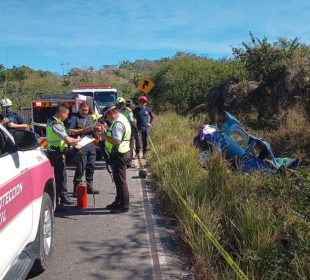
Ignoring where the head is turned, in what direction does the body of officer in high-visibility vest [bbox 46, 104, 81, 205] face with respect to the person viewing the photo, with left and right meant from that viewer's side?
facing to the right of the viewer

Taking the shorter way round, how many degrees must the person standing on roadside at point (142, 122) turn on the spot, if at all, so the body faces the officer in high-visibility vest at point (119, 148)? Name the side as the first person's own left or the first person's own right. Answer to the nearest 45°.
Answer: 0° — they already face them

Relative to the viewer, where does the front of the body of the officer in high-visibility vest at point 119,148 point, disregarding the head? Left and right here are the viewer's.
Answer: facing to the left of the viewer

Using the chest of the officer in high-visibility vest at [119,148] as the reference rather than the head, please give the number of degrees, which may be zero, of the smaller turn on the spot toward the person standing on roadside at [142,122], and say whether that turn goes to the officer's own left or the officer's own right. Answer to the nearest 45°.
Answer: approximately 90° to the officer's own right

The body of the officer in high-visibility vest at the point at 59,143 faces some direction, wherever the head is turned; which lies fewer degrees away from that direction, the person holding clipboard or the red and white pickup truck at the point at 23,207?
the person holding clipboard

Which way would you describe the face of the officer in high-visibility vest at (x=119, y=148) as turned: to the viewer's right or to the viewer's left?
to the viewer's left

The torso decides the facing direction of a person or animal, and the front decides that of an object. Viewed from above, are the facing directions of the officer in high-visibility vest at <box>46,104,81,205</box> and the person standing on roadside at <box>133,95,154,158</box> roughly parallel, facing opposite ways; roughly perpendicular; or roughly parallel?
roughly perpendicular

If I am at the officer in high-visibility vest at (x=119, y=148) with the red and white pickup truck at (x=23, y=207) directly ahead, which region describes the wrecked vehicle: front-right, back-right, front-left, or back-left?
back-left

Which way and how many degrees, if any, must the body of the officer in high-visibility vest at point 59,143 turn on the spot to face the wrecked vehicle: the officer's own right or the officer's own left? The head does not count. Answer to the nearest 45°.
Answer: approximately 45° to the officer's own left
